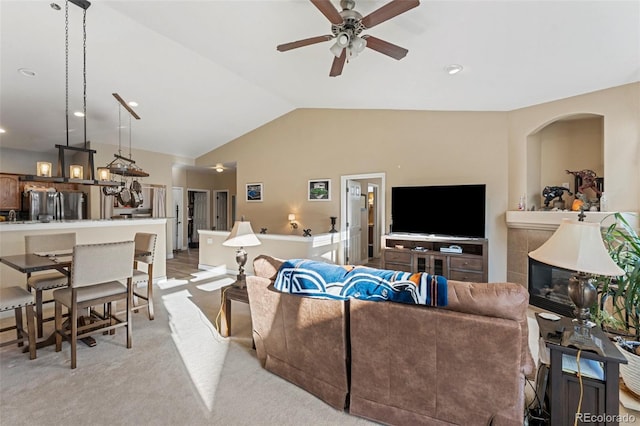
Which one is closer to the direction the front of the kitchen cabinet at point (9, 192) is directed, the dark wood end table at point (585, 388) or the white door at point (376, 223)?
the dark wood end table

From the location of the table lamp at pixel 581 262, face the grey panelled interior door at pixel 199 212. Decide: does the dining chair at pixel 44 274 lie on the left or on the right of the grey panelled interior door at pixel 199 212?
left

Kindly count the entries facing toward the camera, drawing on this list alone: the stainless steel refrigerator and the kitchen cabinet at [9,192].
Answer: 2

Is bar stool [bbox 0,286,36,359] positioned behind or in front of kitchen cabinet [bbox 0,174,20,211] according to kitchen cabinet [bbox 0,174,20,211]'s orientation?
in front

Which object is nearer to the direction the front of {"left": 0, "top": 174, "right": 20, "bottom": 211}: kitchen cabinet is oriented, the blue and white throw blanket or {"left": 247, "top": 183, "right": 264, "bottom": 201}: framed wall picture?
the blue and white throw blanket

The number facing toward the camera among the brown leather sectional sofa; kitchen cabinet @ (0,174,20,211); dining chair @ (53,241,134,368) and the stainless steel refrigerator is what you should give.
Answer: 2

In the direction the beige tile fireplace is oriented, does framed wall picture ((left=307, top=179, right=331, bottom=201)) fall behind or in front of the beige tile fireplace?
in front

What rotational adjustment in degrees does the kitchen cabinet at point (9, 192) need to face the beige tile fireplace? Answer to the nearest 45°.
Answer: approximately 45° to its left

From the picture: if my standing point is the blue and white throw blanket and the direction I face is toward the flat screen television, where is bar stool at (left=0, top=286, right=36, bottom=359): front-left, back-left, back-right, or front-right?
back-left
